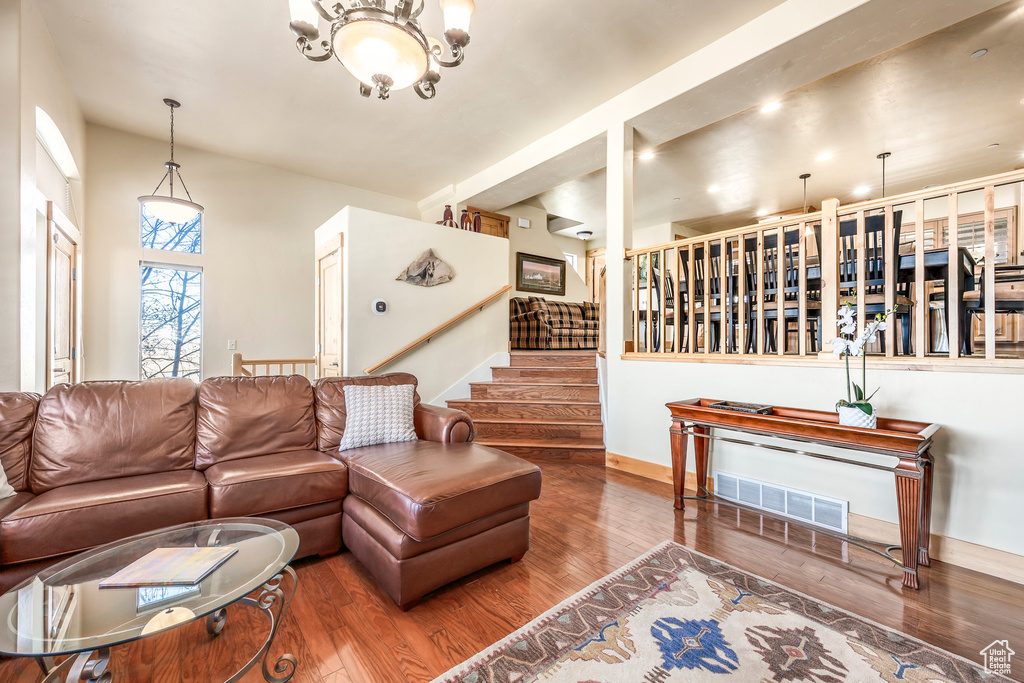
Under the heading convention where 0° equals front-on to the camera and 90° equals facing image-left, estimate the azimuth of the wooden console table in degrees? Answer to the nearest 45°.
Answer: approximately 45°

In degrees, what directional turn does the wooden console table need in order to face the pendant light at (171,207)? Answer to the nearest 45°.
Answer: approximately 45° to its right

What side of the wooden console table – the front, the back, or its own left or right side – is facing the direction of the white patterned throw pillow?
front

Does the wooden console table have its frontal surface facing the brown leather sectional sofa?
yes

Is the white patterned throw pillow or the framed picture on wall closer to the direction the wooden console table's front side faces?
the white patterned throw pillow

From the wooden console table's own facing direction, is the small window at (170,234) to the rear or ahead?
ahead

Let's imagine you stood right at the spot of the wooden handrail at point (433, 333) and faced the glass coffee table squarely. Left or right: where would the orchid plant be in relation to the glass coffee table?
left

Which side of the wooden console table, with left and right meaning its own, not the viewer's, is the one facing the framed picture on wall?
right

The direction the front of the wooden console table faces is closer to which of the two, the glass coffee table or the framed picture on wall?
the glass coffee table
